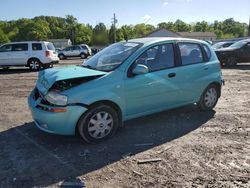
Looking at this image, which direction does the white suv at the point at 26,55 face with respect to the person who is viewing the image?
facing away from the viewer and to the left of the viewer

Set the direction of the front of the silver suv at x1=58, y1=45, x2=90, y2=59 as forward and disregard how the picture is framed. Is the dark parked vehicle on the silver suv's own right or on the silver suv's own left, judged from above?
on the silver suv's own left

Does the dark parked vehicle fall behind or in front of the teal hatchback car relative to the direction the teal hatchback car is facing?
behind

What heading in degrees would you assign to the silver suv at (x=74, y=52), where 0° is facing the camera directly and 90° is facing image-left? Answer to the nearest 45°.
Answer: approximately 90°

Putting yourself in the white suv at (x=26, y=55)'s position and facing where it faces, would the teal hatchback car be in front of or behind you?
behind

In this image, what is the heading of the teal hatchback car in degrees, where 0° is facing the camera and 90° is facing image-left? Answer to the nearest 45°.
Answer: approximately 45°
